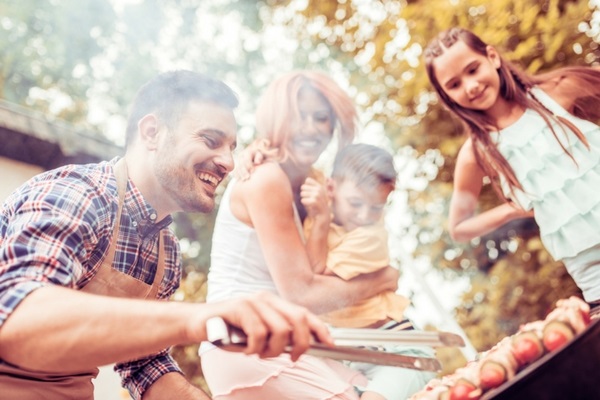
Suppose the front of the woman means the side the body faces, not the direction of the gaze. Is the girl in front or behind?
in front

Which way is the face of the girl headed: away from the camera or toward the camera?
toward the camera

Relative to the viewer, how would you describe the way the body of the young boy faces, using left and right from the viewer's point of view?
facing the viewer and to the right of the viewer

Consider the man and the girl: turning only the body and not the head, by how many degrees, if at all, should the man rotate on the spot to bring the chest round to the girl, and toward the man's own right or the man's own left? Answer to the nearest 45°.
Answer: approximately 90° to the man's own left

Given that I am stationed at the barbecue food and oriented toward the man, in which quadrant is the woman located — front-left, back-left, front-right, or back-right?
front-right

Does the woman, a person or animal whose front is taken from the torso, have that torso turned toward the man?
no

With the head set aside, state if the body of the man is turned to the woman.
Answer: no

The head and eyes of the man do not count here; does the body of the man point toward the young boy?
no

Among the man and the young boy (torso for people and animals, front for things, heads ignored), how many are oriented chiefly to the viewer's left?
0

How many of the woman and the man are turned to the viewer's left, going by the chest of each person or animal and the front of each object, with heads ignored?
0
